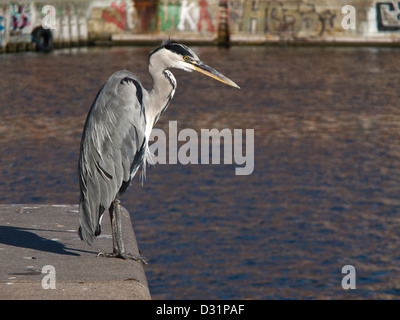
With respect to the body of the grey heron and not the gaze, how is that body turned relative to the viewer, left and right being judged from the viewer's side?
facing to the right of the viewer
